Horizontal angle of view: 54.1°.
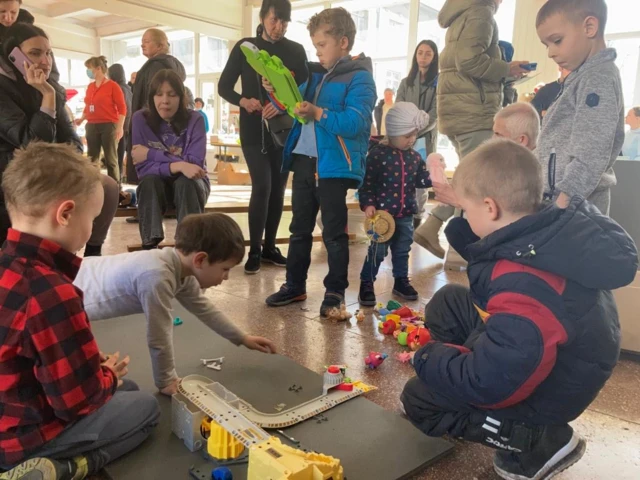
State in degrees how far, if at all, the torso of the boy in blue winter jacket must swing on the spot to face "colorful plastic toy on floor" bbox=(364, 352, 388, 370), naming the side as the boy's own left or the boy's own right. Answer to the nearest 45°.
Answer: approximately 45° to the boy's own left

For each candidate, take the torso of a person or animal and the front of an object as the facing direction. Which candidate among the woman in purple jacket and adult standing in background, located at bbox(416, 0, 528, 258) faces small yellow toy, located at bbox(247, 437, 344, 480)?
the woman in purple jacket

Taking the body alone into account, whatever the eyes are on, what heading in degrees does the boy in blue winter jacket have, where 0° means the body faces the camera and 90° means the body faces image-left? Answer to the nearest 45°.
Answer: approximately 45°

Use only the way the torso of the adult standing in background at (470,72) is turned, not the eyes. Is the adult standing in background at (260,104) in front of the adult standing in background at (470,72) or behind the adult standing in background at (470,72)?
behind

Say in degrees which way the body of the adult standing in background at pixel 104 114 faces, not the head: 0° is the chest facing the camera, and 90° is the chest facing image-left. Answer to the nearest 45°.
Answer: approximately 45°
